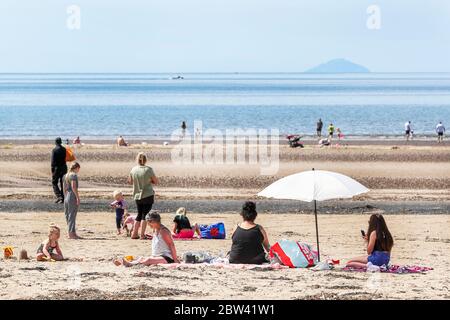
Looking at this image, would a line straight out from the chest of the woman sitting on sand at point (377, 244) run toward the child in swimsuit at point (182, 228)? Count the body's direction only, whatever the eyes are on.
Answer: yes

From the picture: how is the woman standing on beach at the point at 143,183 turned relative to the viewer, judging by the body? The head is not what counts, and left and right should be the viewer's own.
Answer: facing away from the viewer

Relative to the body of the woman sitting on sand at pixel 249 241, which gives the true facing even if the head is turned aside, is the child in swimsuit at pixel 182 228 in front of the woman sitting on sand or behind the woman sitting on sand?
in front

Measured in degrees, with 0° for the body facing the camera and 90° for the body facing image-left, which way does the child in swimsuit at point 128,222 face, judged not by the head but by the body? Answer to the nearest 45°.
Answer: approximately 45°

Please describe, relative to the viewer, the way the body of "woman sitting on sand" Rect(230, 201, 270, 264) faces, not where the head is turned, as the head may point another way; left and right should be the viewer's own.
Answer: facing away from the viewer

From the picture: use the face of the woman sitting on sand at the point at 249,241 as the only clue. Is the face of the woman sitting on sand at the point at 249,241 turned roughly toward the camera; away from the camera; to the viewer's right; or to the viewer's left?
away from the camera
